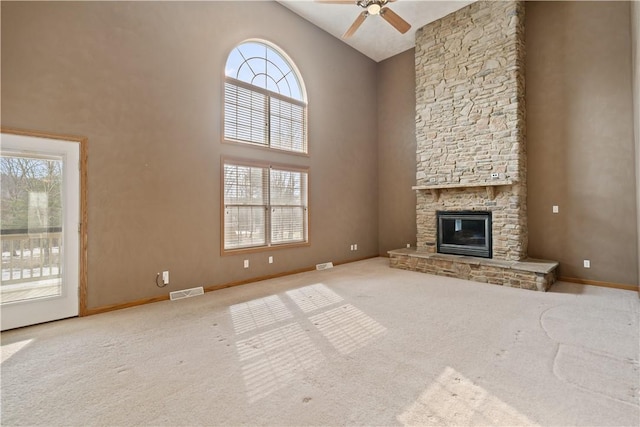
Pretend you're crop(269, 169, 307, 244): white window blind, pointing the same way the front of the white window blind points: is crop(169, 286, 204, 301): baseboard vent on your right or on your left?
on your right

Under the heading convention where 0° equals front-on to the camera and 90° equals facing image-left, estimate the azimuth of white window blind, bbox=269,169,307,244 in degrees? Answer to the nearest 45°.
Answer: approximately 315°

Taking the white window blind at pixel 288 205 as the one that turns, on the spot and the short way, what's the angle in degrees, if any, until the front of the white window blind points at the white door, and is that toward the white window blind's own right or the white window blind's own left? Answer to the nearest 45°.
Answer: approximately 90° to the white window blind's own right
